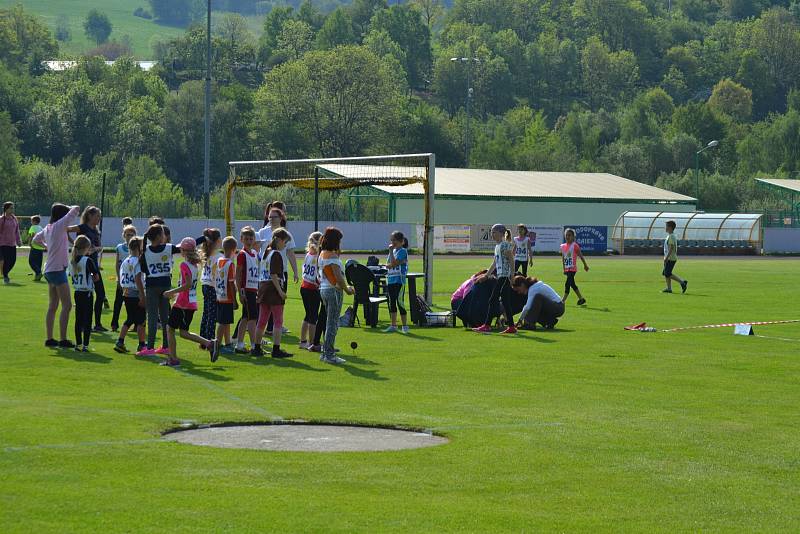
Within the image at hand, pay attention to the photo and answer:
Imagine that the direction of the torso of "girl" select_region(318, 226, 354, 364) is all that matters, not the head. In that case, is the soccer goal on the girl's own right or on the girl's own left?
on the girl's own left

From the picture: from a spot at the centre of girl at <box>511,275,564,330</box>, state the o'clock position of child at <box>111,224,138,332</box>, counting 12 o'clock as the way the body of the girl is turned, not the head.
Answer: The child is roughly at 11 o'clock from the girl.

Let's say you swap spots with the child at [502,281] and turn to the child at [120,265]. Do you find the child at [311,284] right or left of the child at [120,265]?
left

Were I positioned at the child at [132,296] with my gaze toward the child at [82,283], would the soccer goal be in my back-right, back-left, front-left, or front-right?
back-right

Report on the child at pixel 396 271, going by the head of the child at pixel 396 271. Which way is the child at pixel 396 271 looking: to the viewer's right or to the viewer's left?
to the viewer's left

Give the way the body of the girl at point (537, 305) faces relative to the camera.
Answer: to the viewer's left
